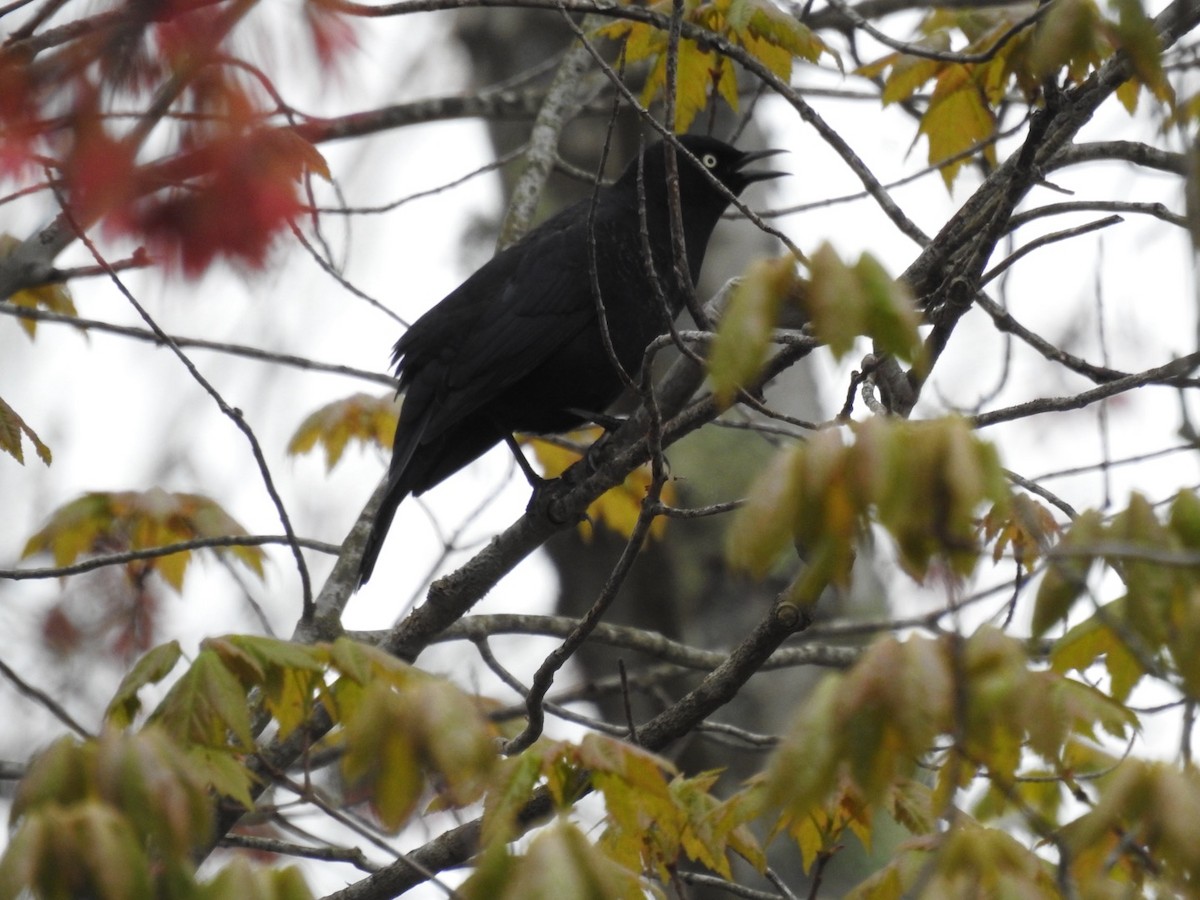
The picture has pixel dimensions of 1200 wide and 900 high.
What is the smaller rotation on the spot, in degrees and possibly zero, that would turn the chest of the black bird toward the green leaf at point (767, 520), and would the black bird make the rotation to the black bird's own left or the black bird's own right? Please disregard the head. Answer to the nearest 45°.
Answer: approximately 90° to the black bird's own right

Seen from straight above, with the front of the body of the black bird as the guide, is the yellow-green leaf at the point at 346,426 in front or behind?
behind

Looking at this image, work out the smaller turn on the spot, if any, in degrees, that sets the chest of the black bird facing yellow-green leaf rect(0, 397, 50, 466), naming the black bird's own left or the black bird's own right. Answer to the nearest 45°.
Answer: approximately 135° to the black bird's own right

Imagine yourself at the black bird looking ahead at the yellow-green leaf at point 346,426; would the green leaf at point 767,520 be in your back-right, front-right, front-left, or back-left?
back-left

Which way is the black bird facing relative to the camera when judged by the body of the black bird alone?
to the viewer's right
